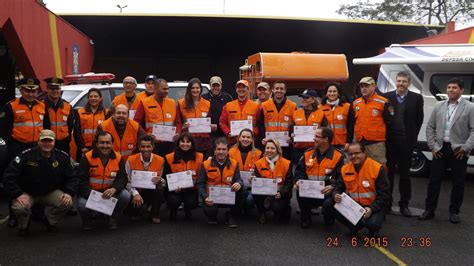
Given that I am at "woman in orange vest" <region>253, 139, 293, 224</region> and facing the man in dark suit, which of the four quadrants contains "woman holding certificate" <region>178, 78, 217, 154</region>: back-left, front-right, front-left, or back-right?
back-left

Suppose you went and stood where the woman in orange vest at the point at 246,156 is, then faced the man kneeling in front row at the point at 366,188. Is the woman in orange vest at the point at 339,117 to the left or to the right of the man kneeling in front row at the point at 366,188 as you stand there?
left

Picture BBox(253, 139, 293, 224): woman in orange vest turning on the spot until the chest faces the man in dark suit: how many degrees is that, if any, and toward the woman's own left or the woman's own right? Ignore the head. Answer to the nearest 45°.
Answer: approximately 90° to the woman's own left

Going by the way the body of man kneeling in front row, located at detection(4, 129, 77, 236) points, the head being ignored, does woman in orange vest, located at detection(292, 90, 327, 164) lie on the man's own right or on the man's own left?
on the man's own left

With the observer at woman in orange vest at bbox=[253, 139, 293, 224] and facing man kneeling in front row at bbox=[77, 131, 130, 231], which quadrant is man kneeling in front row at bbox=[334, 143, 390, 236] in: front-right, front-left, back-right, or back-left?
back-left

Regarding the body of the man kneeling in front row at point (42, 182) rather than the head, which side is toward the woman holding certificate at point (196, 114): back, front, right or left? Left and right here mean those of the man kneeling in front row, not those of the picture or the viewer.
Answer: left
